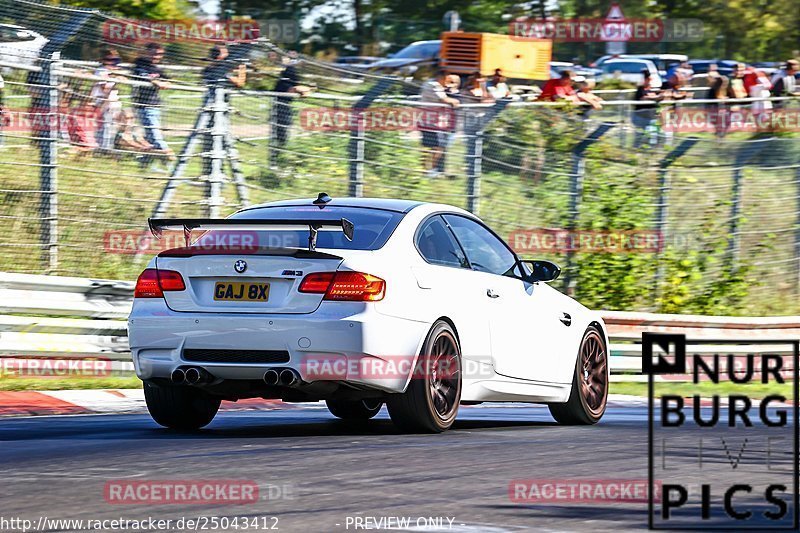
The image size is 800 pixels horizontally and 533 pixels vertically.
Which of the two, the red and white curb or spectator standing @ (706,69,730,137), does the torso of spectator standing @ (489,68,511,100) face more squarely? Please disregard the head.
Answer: the red and white curb

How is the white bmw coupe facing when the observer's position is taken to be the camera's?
facing away from the viewer and to the right of the viewer

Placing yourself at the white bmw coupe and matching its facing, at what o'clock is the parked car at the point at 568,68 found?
The parked car is roughly at 11 o'clock from the white bmw coupe.

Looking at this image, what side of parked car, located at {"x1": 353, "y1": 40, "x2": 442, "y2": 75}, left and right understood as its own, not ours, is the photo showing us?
left

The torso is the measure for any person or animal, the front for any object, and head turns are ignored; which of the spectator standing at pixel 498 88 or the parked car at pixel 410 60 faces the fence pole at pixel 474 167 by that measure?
the spectator standing

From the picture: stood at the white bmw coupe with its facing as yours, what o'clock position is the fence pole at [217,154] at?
The fence pole is roughly at 10 o'clock from the white bmw coupe.

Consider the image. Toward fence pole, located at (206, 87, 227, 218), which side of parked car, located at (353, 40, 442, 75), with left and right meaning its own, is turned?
left

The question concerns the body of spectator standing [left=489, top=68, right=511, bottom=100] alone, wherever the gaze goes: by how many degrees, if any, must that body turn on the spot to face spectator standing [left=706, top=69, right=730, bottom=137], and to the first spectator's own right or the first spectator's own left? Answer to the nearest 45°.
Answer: approximately 90° to the first spectator's own left

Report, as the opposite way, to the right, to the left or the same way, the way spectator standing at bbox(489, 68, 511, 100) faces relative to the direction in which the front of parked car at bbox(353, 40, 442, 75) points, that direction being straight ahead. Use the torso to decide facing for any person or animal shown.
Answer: to the left

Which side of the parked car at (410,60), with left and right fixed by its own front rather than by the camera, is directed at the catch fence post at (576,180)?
left
